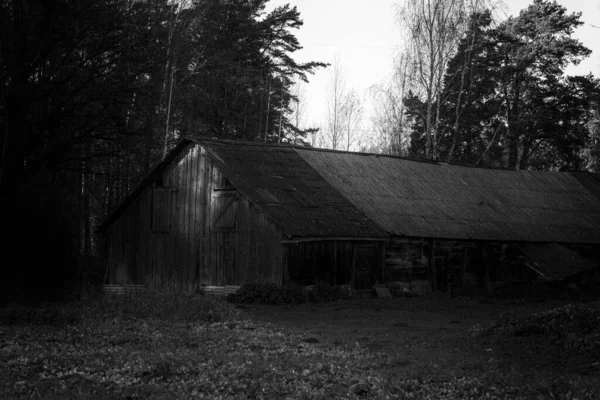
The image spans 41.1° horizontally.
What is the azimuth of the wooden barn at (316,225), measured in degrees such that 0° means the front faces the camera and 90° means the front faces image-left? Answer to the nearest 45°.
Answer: approximately 45°

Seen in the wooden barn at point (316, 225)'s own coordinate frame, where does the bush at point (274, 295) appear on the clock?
The bush is roughly at 11 o'clock from the wooden barn.
